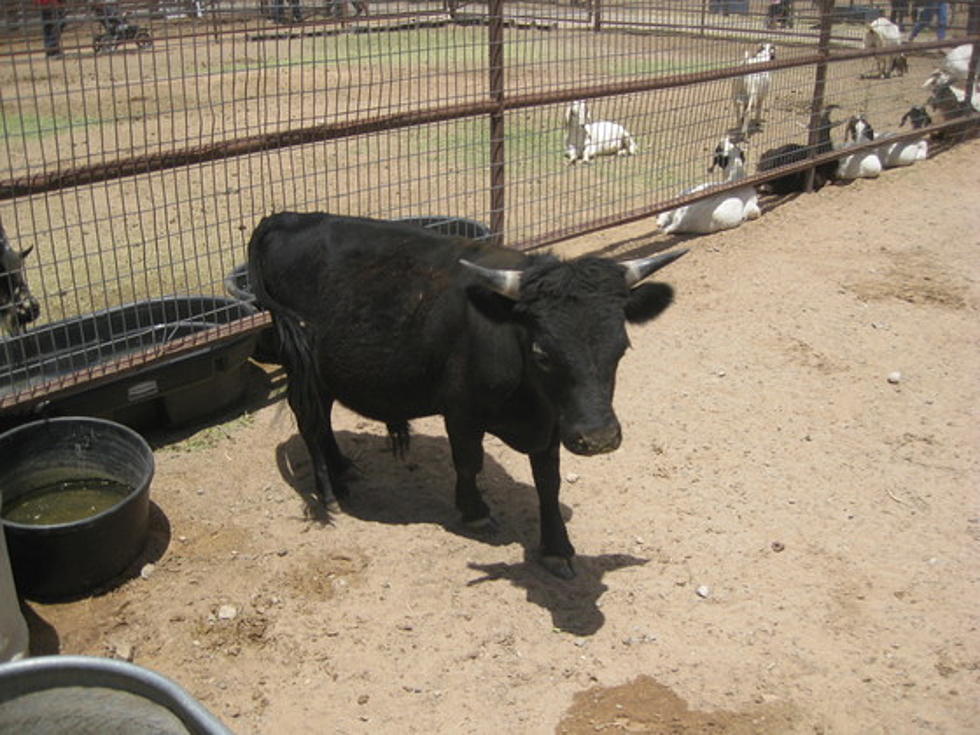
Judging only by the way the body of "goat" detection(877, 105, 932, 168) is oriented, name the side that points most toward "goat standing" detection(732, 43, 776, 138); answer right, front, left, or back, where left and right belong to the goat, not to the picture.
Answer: back

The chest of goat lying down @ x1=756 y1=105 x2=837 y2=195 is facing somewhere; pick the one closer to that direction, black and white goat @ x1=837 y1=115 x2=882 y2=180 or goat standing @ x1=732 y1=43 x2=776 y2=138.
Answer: the black and white goat

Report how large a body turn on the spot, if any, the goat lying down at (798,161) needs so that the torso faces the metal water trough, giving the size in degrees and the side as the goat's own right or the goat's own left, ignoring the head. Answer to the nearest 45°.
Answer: approximately 90° to the goat's own right

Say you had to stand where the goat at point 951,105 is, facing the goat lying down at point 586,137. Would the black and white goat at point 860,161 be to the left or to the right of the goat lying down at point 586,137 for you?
left

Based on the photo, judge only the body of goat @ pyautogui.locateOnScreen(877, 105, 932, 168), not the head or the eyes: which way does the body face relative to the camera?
to the viewer's right

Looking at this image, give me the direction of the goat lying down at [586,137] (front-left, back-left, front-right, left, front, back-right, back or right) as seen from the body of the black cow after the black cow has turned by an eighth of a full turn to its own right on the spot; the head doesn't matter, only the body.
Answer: back

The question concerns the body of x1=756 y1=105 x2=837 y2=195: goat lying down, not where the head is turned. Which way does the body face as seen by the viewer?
to the viewer's right

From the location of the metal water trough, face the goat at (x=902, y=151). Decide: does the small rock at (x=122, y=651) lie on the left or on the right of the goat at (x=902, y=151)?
left

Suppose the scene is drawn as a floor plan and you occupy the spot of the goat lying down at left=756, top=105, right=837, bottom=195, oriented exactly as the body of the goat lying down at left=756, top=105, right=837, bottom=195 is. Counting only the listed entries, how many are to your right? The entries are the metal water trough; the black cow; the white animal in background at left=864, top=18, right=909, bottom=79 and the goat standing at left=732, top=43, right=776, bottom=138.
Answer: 2

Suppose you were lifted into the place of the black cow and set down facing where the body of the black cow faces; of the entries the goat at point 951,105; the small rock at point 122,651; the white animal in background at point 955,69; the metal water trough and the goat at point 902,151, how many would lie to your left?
3
